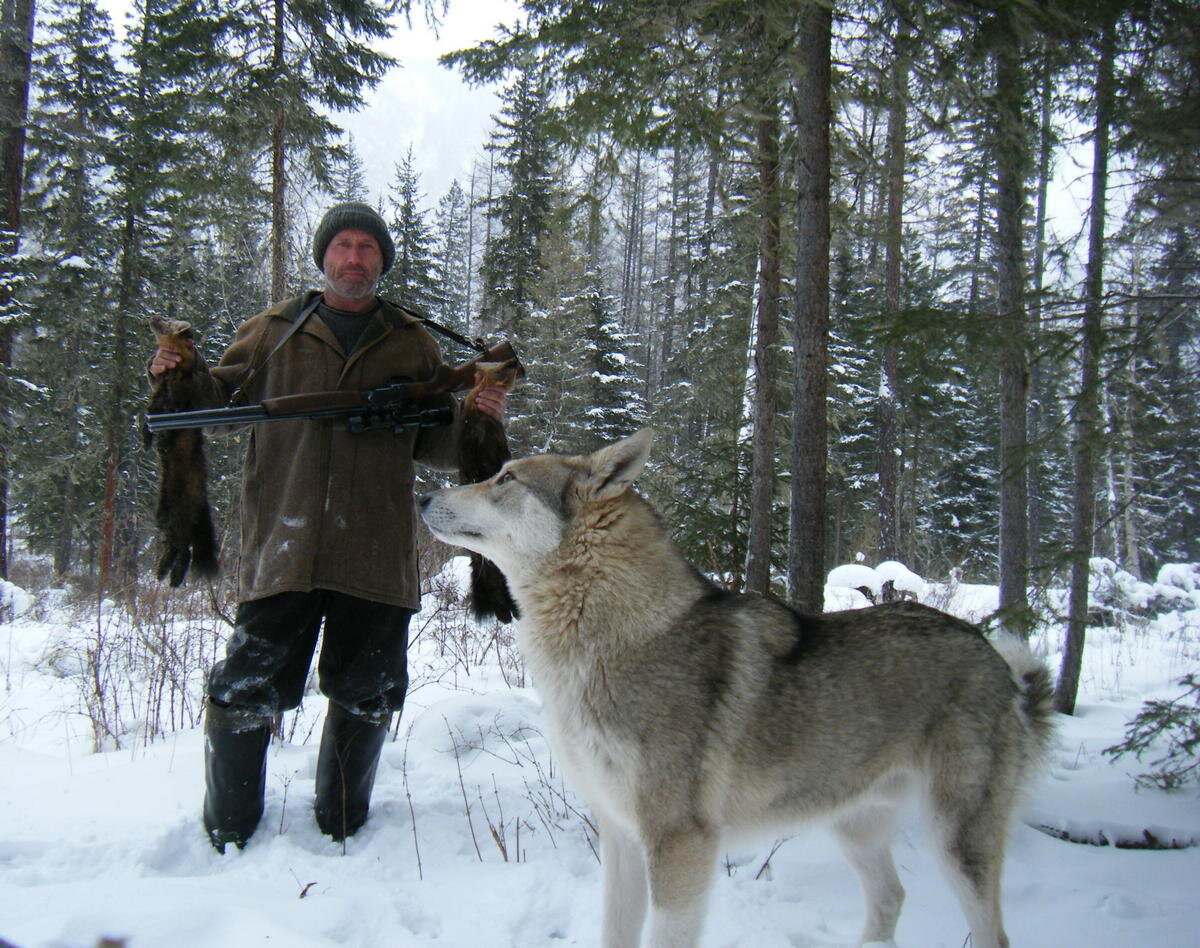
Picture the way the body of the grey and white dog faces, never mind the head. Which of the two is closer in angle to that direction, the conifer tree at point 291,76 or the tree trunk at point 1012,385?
the conifer tree

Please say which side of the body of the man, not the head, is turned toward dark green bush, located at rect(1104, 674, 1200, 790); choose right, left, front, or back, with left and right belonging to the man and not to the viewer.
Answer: left

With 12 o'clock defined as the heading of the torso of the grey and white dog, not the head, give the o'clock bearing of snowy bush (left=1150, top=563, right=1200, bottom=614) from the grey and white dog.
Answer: The snowy bush is roughly at 4 o'clock from the grey and white dog.

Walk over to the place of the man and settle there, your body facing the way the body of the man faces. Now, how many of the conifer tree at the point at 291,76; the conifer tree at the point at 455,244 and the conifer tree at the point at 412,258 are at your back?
3

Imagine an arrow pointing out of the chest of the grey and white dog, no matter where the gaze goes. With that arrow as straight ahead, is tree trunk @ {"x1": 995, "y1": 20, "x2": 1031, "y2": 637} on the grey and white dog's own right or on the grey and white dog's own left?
on the grey and white dog's own right

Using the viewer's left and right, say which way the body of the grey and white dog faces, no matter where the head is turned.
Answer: facing to the left of the viewer

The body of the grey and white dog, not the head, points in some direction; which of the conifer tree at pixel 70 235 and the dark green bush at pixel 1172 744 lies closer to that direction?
the conifer tree

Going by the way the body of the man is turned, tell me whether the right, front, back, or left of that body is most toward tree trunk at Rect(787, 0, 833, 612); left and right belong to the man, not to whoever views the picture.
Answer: left

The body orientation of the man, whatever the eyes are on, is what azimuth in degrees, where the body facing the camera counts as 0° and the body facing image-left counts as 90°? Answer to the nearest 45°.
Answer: approximately 0°

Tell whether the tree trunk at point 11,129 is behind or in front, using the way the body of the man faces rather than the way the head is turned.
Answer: behind

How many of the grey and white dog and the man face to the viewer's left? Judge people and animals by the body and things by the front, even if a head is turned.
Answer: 1
